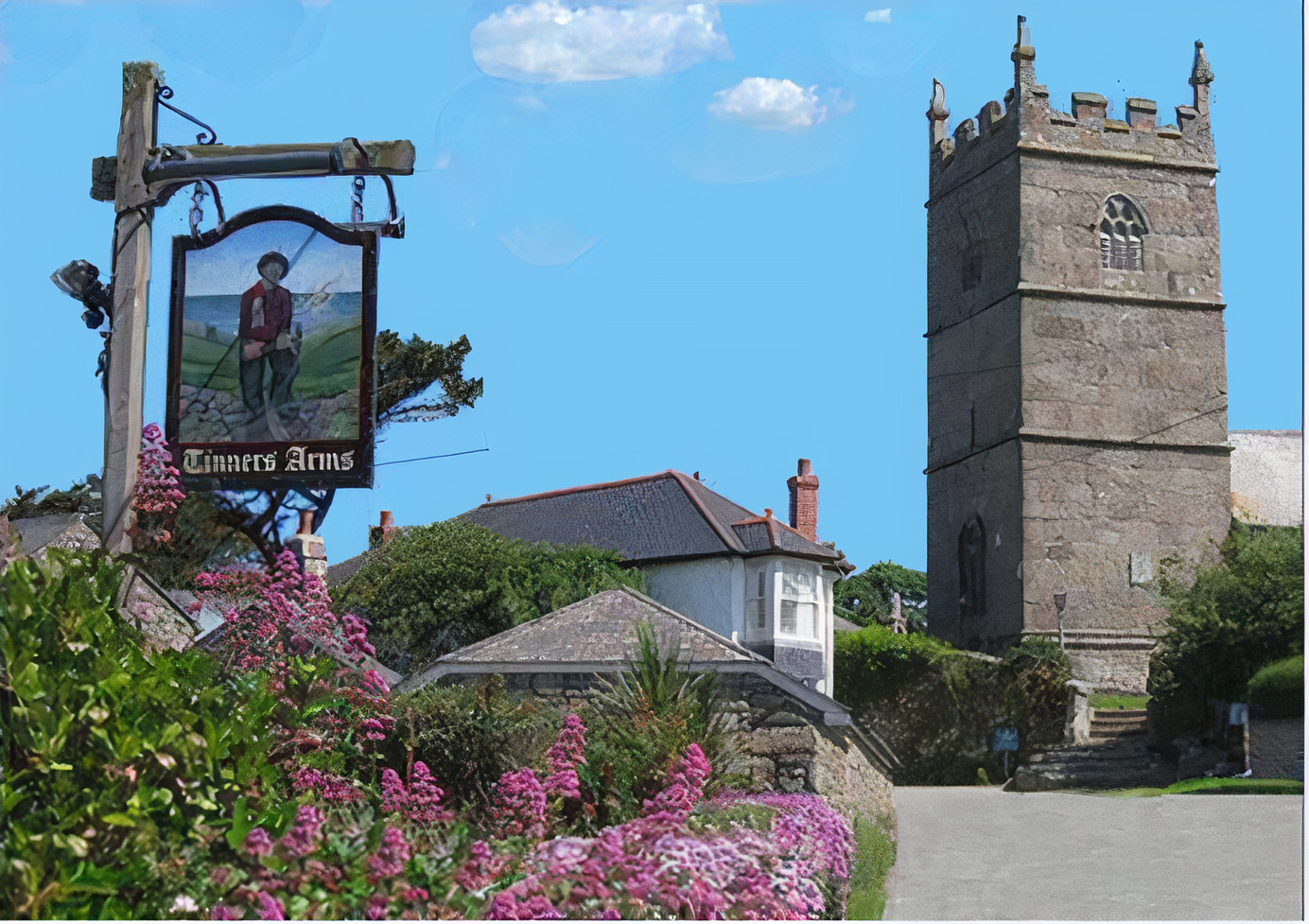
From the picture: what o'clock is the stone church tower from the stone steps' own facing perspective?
The stone church tower is roughly at 6 o'clock from the stone steps.

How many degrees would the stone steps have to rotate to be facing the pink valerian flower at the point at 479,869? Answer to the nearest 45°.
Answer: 0° — it already faces it

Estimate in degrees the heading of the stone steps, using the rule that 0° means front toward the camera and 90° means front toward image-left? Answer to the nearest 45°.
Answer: approximately 0°

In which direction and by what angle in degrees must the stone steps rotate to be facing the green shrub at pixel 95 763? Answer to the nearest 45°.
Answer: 0° — it already faces it

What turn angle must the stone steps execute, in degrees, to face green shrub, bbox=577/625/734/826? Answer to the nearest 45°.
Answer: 0° — it already faces it
